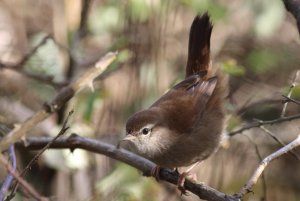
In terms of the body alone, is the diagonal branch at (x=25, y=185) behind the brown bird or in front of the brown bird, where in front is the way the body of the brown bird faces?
in front

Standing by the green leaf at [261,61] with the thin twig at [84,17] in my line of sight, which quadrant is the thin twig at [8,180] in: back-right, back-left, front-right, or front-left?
front-left

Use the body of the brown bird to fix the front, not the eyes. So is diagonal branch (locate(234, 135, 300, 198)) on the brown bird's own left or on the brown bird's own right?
on the brown bird's own left

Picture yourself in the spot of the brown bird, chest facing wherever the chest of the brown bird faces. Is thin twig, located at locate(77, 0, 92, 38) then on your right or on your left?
on your right

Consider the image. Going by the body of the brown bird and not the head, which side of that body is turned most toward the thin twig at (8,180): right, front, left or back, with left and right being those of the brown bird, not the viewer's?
front

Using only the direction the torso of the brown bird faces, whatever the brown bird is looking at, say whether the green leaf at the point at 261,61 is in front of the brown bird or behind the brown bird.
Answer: behind

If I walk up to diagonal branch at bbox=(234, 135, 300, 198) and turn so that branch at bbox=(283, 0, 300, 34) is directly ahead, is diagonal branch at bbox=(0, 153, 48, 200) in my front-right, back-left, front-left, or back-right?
back-left

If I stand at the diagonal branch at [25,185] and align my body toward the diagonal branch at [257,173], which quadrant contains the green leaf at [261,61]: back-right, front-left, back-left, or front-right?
front-left

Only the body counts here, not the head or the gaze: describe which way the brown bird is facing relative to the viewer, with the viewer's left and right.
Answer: facing the viewer and to the left of the viewer
